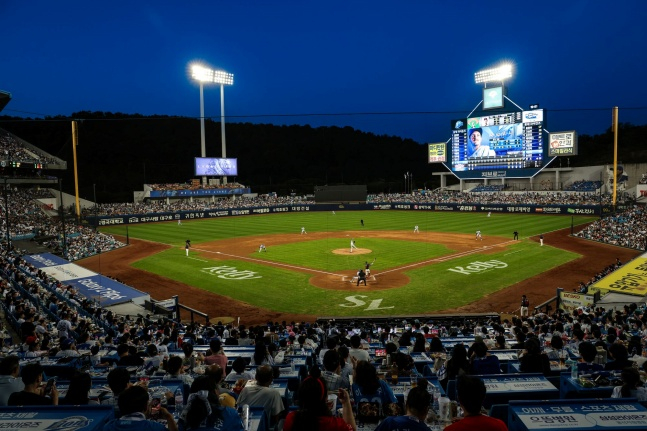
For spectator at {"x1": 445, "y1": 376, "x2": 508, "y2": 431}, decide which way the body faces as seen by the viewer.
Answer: away from the camera

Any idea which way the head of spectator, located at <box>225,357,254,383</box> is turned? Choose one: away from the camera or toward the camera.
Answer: away from the camera

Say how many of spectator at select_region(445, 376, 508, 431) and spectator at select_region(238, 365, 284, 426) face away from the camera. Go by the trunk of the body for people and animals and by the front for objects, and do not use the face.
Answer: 2

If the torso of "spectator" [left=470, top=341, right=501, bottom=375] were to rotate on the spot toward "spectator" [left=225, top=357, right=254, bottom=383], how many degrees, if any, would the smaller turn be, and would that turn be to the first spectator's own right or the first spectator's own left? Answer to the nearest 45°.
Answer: approximately 135° to the first spectator's own left

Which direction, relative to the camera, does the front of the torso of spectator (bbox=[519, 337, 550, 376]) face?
away from the camera

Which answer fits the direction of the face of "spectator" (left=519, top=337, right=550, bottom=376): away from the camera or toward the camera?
away from the camera

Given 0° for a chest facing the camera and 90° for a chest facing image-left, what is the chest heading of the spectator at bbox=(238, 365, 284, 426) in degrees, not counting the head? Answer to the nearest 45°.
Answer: approximately 180°

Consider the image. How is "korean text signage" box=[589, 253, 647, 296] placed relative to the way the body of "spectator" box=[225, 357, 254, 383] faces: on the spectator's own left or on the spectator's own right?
on the spectator's own right

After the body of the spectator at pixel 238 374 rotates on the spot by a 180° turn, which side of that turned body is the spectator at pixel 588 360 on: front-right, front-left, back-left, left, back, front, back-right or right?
left

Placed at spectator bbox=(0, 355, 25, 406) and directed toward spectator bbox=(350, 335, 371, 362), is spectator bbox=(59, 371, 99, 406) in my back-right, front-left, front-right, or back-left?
front-right

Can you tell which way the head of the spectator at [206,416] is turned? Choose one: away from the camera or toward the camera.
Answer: away from the camera

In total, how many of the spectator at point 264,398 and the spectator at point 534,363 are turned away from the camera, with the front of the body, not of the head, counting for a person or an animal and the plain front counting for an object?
2

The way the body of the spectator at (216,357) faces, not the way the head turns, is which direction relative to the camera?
away from the camera

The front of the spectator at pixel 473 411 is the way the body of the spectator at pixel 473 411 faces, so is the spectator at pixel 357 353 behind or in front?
in front

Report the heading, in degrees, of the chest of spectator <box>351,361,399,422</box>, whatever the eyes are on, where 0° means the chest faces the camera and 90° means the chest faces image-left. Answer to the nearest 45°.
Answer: approximately 180°

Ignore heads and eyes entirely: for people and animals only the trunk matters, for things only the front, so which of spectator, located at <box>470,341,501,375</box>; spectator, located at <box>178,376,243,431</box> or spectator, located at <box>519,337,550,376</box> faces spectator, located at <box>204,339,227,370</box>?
spectator, located at <box>178,376,243,431</box>

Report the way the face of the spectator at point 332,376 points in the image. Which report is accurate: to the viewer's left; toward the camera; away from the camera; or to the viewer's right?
away from the camera

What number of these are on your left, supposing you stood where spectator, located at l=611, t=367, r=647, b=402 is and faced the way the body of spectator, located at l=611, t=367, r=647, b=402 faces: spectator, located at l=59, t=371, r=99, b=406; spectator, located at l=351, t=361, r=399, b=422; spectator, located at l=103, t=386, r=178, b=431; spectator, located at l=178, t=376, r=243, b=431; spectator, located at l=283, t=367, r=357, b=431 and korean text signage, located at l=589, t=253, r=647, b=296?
5

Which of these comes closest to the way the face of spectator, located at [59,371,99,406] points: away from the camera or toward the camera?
away from the camera

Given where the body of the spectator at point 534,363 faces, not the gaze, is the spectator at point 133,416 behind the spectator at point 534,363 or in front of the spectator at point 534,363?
behind
